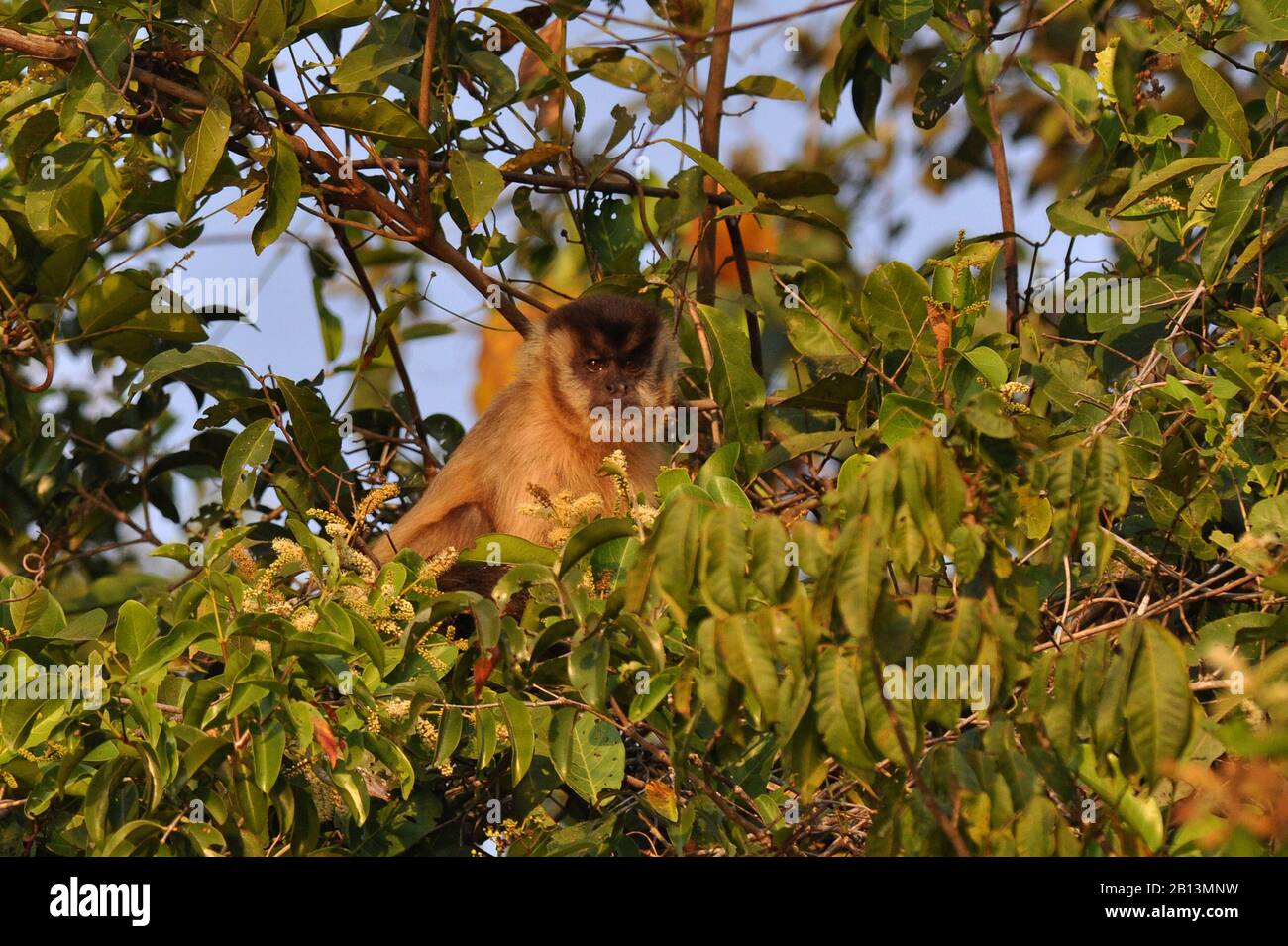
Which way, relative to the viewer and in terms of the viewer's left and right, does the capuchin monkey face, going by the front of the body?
facing the viewer and to the right of the viewer
